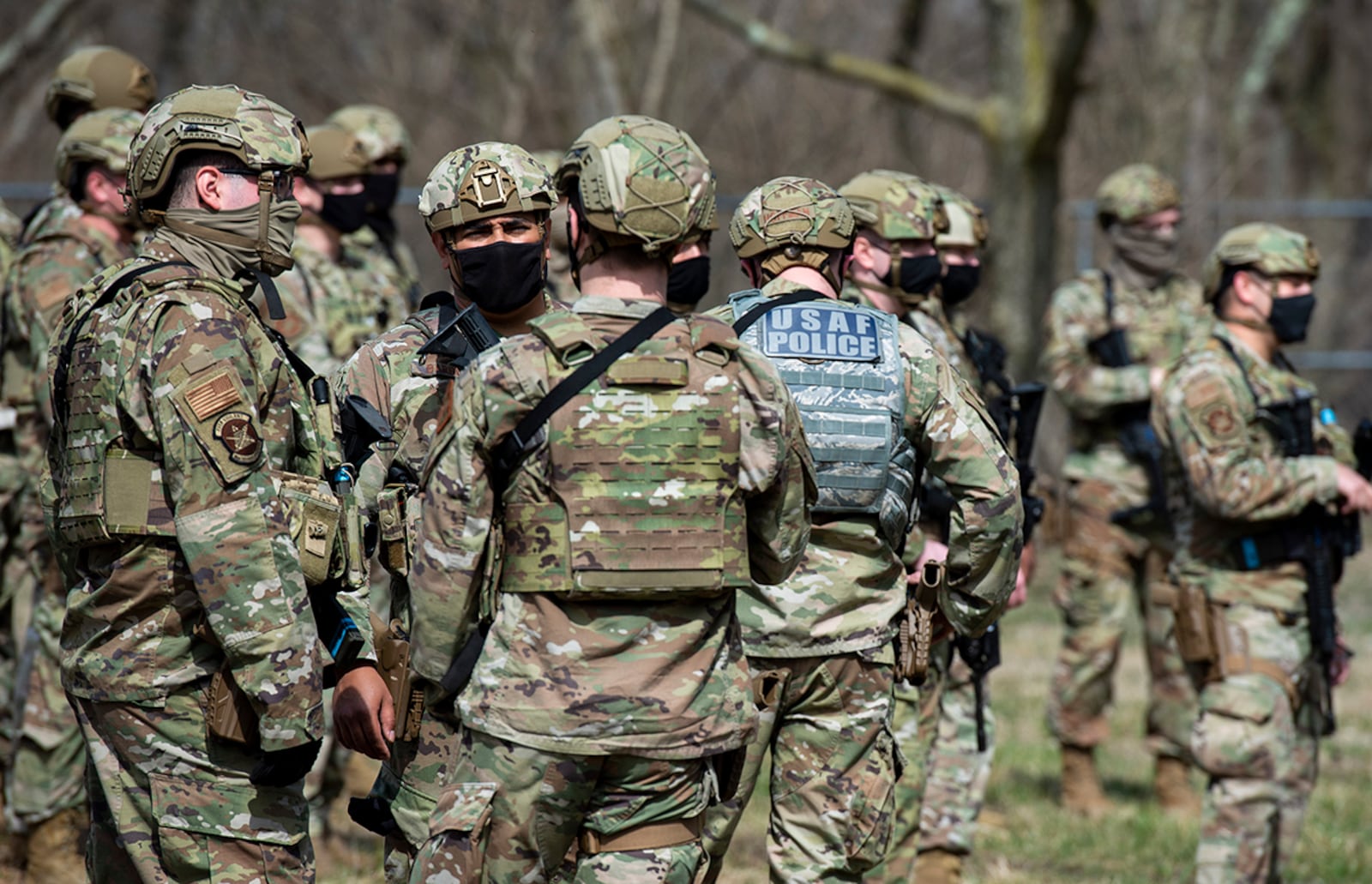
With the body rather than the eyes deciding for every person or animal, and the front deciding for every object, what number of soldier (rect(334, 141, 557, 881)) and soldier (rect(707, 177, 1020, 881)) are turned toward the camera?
1

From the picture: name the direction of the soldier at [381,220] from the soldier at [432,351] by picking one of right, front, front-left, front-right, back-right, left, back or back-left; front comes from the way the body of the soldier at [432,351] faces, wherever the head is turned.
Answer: back

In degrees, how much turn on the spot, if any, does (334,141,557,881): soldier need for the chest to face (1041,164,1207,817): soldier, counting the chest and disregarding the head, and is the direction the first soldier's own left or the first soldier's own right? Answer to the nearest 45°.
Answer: approximately 135° to the first soldier's own left

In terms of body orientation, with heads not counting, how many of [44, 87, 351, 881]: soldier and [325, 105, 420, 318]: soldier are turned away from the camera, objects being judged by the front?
0

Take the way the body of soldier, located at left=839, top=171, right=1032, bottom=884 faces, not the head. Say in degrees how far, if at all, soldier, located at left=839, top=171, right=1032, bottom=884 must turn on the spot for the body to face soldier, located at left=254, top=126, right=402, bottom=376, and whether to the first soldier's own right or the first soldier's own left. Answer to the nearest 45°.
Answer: approximately 135° to the first soldier's own right

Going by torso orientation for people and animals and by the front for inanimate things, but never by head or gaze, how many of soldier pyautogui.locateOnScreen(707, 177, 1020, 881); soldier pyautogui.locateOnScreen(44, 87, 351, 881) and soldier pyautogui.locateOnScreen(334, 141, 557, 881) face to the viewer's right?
1

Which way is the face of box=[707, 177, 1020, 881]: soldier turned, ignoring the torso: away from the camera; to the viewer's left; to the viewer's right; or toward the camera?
away from the camera

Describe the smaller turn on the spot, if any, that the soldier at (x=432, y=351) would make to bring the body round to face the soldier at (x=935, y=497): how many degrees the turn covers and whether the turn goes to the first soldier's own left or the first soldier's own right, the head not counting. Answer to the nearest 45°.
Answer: approximately 135° to the first soldier's own left

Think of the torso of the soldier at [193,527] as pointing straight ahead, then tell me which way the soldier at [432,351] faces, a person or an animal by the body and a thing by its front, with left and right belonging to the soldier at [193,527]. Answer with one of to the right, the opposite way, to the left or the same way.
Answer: to the right

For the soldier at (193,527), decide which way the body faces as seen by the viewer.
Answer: to the viewer's right

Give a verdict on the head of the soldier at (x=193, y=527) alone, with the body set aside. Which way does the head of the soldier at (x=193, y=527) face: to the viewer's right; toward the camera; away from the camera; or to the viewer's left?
to the viewer's right

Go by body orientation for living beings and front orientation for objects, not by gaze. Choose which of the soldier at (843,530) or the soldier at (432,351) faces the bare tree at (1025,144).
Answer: the soldier at (843,530)

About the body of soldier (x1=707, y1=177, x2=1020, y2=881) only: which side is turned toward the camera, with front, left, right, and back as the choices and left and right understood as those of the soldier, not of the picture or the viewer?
back
